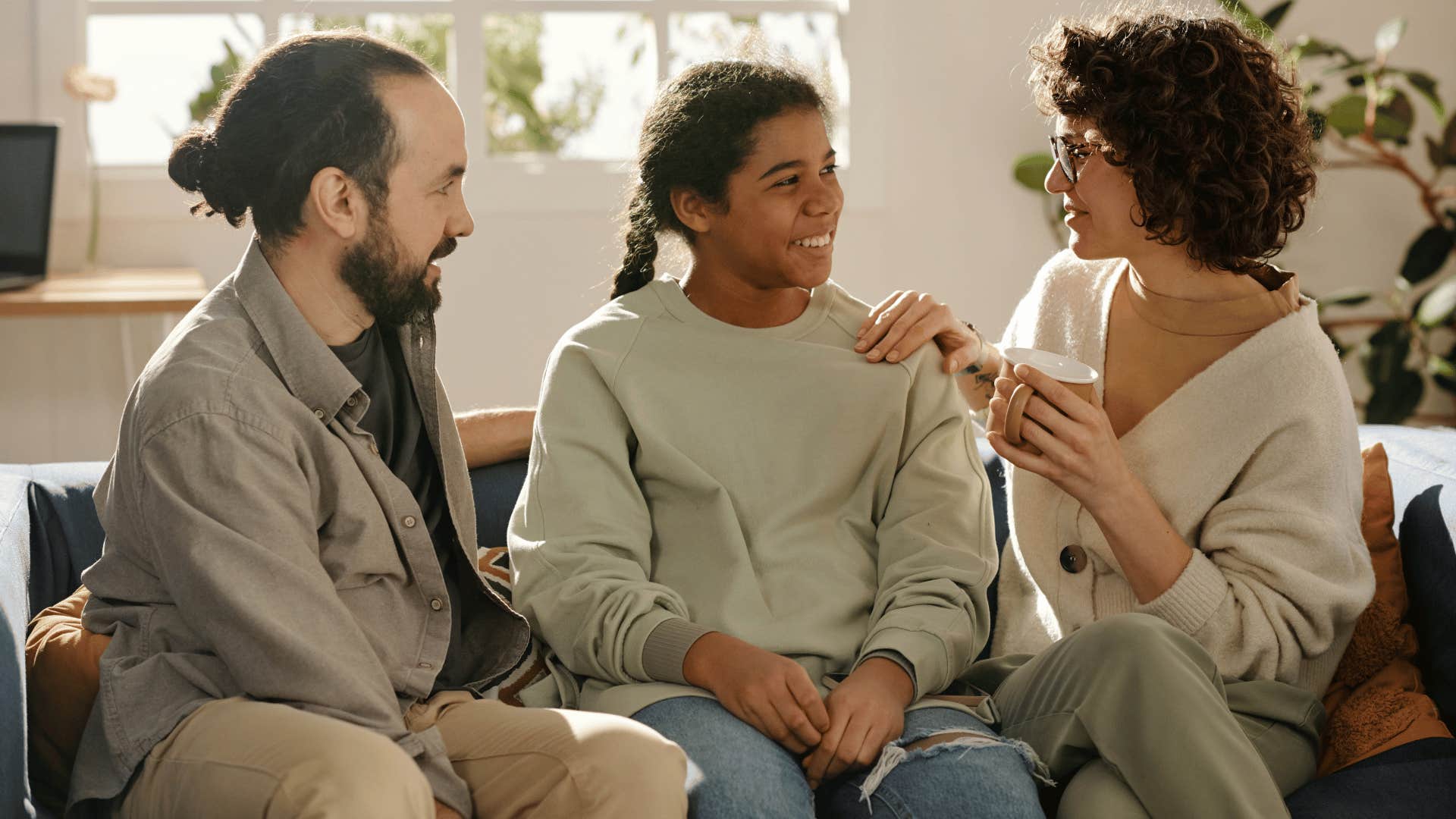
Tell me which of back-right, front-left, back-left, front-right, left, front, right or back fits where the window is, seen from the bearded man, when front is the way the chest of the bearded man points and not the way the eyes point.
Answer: back-left

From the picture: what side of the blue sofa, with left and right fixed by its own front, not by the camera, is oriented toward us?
front

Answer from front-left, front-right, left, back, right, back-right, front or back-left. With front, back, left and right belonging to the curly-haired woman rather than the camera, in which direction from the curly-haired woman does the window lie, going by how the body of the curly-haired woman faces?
right

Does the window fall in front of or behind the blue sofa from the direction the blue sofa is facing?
behind

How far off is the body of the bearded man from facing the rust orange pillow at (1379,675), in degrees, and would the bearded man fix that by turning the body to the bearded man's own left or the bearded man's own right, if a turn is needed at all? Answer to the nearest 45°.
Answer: approximately 45° to the bearded man's own left

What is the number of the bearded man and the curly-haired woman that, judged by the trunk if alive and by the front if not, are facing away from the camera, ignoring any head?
0

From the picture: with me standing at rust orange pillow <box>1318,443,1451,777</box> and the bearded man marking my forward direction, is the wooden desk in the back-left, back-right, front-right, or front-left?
front-right

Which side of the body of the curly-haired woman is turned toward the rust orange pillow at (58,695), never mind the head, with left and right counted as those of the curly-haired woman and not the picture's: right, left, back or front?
front

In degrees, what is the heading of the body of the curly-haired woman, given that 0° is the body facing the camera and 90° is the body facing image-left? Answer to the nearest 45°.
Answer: approximately 45°

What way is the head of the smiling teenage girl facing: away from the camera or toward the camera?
toward the camera

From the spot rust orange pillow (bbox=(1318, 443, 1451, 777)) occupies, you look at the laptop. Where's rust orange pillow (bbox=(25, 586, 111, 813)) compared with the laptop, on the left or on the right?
left

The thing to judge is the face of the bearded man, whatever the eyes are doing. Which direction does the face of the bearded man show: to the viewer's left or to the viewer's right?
to the viewer's right

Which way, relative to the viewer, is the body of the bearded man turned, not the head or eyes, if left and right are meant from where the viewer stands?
facing the viewer and to the right of the viewer

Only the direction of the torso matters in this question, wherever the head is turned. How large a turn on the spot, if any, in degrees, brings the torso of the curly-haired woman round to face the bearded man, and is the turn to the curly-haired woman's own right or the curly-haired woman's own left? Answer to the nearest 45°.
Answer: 0° — they already face them

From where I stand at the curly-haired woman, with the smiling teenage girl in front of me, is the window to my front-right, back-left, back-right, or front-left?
front-right
